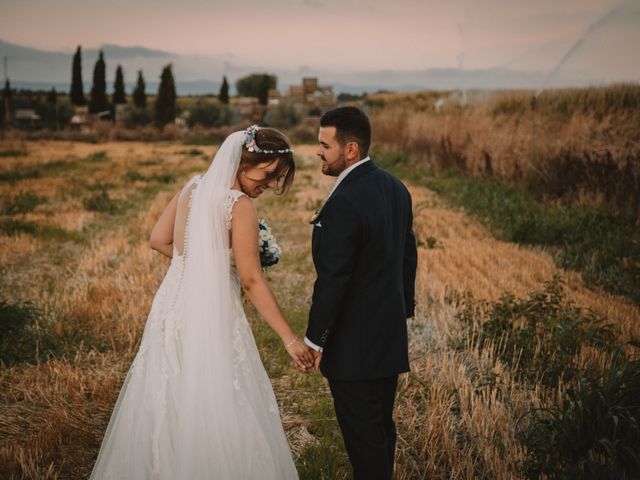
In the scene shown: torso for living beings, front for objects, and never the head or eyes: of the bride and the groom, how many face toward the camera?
0

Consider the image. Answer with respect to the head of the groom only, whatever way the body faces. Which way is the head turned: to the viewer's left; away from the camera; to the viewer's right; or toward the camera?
to the viewer's left

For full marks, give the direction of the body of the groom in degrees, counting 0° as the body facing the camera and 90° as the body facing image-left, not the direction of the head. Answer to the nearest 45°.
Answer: approximately 135°

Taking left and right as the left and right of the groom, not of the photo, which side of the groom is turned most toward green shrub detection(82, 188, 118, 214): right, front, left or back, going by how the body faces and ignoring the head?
front

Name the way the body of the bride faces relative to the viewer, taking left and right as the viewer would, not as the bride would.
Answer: facing away from the viewer and to the right of the viewer

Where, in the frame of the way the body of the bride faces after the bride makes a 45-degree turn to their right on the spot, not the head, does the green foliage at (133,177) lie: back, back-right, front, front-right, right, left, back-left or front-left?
left

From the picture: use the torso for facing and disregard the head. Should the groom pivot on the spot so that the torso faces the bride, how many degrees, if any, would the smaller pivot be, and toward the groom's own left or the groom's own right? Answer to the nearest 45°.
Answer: approximately 45° to the groom's own left

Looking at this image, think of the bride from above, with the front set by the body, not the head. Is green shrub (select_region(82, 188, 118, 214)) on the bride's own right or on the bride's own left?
on the bride's own left

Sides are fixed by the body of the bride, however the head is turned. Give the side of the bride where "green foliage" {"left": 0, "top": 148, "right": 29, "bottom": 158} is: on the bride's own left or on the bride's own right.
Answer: on the bride's own left

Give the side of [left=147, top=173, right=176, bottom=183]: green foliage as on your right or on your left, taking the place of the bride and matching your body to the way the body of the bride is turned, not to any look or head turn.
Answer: on your left

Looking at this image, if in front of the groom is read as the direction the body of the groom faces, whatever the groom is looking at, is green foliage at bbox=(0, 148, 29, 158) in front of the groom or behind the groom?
in front

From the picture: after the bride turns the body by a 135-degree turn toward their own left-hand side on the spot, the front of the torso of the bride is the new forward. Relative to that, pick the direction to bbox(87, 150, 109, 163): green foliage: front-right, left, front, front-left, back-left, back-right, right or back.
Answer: right

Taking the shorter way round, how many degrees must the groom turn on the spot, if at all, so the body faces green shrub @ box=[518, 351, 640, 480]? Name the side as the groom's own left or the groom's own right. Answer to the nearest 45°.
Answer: approximately 90° to the groom's own right

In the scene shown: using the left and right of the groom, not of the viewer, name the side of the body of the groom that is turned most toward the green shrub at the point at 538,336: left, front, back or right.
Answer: right

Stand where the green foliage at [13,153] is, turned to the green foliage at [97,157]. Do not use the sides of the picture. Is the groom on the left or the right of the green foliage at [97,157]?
right
